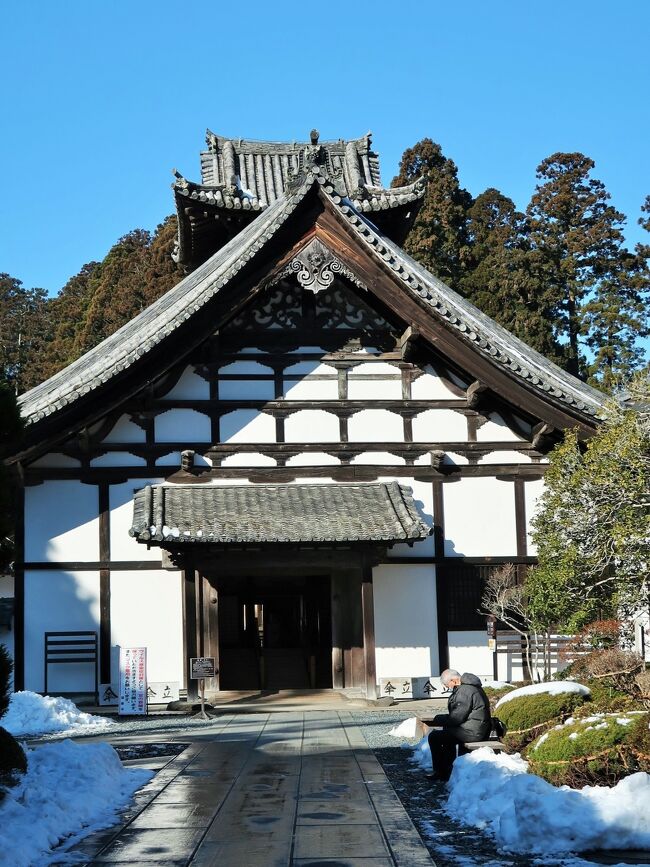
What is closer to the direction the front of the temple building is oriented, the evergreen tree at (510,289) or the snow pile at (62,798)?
the snow pile

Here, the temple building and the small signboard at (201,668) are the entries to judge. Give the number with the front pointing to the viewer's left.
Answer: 0

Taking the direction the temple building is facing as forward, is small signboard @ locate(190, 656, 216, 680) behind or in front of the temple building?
in front

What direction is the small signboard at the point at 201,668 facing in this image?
toward the camera

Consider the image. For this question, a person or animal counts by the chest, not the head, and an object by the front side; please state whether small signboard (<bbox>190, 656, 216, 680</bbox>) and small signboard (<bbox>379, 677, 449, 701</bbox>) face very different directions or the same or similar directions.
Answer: same or similar directions

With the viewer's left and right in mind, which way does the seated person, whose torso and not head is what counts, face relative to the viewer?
facing to the left of the viewer

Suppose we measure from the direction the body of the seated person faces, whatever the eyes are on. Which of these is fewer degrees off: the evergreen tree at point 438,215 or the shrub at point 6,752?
the shrub

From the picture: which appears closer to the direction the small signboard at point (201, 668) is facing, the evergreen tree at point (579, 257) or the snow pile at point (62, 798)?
the snow pile

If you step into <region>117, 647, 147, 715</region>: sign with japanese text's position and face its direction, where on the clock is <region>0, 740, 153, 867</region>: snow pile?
The snow pile is roughly at 12 o'clock from the sign with japanese text.

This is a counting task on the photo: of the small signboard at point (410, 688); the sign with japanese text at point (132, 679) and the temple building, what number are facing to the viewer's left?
0

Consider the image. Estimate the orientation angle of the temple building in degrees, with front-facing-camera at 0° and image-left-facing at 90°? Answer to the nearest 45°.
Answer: approximately 0°

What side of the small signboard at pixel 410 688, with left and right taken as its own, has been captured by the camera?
front

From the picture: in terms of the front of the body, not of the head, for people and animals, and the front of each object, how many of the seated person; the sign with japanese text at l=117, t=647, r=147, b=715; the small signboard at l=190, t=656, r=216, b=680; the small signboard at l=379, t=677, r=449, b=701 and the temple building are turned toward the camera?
4

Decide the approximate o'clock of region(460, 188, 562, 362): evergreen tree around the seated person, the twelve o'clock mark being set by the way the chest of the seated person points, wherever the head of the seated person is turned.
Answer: The evergreen tree is roughly at 3 o'clock from the seated person.

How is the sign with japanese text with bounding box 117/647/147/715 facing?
toward the camera
